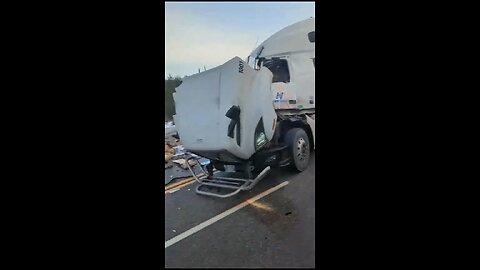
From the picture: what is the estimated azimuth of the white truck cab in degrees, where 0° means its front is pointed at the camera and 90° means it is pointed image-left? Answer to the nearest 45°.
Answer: approximately 45°
